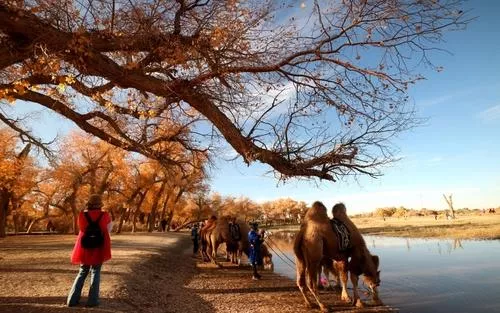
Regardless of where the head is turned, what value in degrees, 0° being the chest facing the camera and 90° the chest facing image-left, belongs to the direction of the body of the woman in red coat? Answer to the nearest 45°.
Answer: approximately 180°

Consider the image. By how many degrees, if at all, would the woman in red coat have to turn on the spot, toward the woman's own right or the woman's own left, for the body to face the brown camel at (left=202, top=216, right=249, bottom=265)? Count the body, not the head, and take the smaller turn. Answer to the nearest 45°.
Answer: approximately 45° to the woman's own right

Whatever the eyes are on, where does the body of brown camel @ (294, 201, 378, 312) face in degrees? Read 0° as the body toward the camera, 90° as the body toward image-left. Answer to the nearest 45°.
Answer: approximately 225°

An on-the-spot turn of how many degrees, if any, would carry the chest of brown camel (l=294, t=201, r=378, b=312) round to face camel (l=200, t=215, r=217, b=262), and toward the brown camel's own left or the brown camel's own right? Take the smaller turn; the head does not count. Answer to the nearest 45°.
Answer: approximately 90° to the brown camel's own left
